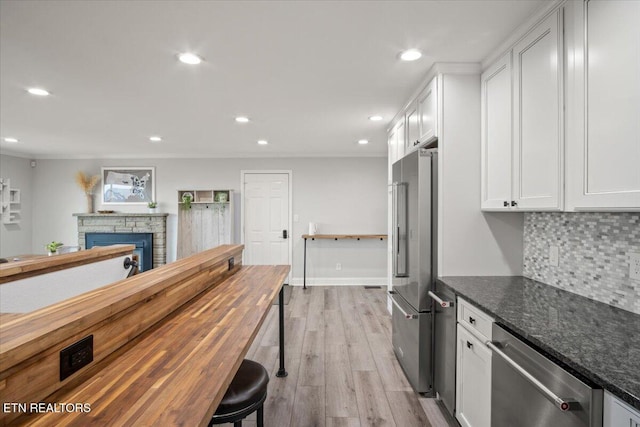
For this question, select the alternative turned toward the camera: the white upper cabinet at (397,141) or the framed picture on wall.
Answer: the framed picture on wall

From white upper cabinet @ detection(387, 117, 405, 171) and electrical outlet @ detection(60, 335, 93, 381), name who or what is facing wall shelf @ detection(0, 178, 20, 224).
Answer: the white upper cabinet

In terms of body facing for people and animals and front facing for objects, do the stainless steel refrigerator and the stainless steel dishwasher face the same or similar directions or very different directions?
same or similar directions

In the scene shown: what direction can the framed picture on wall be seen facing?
toward the camera

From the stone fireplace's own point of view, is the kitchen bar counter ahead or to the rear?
ahead

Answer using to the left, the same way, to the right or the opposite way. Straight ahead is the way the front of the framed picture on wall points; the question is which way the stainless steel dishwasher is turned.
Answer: to the right

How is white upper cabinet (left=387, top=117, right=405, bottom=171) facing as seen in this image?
to the viewer's left

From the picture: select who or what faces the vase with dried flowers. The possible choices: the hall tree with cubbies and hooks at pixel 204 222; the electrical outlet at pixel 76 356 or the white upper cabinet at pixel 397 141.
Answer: the white upper cabinet

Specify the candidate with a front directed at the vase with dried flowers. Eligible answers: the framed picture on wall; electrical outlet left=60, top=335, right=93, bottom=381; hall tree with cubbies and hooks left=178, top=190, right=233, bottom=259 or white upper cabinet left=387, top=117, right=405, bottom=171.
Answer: the white upper cabinet

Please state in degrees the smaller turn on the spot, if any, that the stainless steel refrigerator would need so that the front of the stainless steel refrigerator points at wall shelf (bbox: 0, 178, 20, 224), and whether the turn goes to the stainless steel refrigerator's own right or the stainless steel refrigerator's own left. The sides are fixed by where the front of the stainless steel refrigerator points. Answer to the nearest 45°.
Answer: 0° — it already faces it

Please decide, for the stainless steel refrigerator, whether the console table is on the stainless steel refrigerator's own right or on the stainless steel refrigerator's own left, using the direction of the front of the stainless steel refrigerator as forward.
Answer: on the stainless steel refrigerator's own right

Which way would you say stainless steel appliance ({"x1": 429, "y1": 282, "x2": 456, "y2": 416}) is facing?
to the viewer's left

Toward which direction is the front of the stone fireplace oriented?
toward the camera

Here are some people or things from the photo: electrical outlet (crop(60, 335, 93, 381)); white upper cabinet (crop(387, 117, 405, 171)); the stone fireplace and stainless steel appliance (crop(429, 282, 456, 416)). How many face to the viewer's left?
2

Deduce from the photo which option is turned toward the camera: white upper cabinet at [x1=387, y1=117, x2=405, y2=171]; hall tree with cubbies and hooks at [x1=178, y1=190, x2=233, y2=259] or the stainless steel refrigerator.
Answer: the hall tree with cubbies and hooks

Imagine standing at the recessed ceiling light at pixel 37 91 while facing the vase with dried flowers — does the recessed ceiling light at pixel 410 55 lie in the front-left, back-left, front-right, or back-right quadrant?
back-right

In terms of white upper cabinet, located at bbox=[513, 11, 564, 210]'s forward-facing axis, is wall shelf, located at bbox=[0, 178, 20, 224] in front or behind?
in front

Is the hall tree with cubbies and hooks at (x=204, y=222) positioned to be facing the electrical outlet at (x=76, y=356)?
yes

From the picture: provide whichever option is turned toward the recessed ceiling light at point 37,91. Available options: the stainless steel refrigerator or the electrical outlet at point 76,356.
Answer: the stainless steel refrigerator

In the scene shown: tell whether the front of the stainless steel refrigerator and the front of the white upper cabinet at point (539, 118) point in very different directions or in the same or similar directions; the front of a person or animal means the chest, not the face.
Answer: same or similar directions
